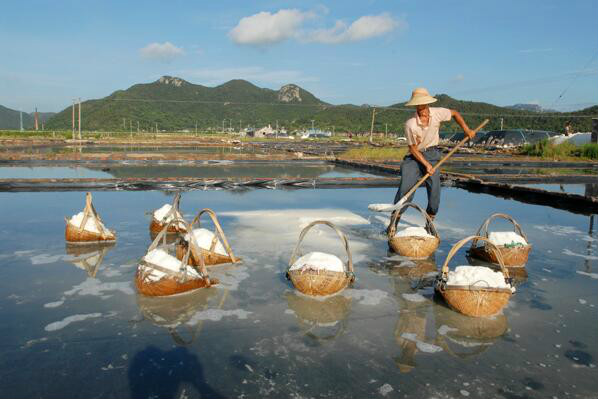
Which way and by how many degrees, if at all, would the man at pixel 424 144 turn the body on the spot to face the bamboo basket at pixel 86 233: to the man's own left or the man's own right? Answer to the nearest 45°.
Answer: approximately 45° to the man's own right

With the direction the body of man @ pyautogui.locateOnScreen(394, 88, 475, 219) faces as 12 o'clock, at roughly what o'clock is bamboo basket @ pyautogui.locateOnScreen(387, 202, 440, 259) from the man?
The bamboo basket is roughly at 12 o'clock from the man.

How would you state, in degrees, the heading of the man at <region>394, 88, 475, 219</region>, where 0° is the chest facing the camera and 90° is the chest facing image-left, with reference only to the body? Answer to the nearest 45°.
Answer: approximately 0°

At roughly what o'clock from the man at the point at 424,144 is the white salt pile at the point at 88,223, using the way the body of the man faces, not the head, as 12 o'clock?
The white salt pile is roughly at 2 o'clock from the man.

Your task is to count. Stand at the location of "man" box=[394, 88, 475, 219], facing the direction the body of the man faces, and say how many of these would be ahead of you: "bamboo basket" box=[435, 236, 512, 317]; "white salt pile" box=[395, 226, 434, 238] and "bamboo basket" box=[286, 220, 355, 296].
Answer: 3

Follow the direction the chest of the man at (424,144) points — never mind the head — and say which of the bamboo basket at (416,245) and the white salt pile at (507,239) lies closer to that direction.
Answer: the bamboo basket
